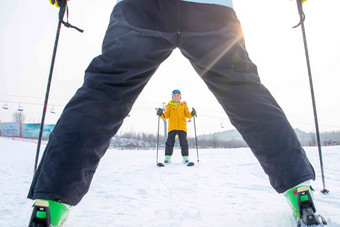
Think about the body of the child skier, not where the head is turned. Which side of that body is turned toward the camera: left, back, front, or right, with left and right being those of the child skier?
front
